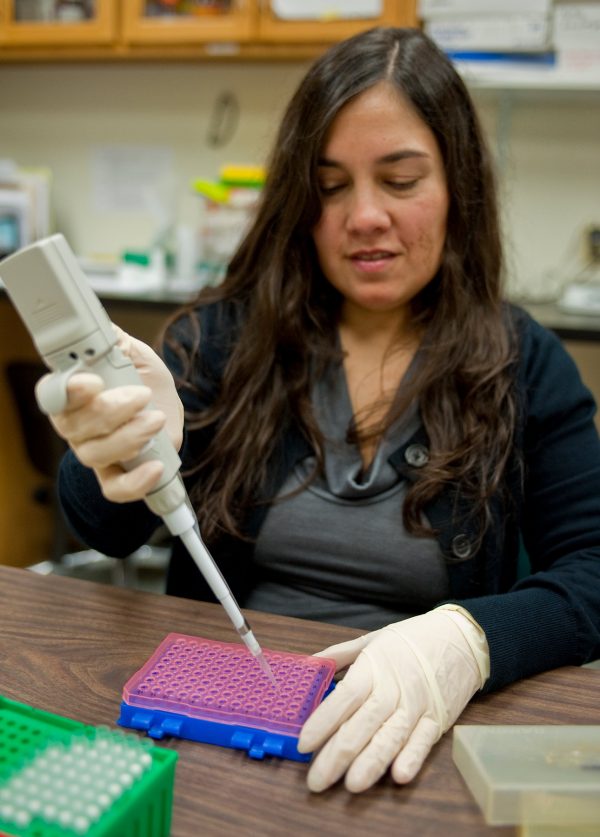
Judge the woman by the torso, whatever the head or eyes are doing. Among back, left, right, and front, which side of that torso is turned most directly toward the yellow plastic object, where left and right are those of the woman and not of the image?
back

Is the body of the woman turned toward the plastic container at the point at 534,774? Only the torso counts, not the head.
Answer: yes

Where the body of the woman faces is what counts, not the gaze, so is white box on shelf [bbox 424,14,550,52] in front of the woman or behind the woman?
behind

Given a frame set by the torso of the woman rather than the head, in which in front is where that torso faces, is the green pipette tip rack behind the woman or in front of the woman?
in front

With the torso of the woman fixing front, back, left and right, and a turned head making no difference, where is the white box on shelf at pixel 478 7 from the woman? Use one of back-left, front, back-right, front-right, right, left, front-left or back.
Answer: back

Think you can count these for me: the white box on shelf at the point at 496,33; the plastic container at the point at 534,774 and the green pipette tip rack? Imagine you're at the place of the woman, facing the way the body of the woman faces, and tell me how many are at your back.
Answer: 1

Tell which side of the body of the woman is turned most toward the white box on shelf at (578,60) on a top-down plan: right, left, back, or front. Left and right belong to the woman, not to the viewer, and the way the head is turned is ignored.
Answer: back

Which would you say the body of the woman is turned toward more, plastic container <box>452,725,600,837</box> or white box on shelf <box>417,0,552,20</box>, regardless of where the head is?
the plastic container

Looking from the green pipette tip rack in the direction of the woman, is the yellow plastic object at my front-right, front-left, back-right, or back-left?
front-left

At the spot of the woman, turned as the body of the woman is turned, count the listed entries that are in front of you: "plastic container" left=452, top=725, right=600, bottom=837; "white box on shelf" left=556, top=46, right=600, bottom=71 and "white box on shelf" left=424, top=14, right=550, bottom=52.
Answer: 1

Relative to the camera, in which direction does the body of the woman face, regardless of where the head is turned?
toward the camera

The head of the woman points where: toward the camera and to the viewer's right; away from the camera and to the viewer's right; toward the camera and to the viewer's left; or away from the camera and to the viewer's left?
toward the camera and to the viewer's left
